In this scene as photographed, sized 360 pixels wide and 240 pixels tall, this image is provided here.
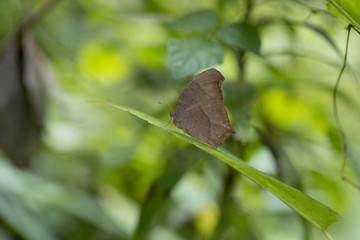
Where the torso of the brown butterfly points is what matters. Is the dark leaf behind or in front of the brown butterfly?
in front

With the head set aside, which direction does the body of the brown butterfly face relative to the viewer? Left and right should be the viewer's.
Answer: facing to the left of the viewer

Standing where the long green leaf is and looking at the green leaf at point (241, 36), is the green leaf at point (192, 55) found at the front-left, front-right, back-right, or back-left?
front-left
